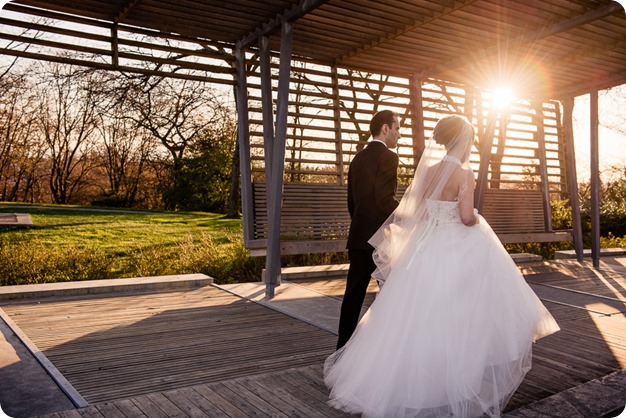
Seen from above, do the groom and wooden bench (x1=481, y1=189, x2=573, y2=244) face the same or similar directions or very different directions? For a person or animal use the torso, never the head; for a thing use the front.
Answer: very different directions

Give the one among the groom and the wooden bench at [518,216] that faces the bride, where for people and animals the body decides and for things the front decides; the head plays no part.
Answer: the wooden bench

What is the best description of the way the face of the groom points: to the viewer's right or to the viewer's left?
to the viewer's right

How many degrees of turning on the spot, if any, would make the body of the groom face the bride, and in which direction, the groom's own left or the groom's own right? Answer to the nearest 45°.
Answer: approximately 90° to the groom's own right

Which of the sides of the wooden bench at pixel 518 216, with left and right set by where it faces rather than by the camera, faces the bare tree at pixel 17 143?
right

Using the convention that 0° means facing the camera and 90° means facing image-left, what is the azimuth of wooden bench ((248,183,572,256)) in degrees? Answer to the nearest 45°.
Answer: approximately 0°

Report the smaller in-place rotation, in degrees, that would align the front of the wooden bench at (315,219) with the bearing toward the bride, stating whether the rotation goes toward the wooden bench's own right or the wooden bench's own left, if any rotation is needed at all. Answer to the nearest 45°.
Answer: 0° — it already faces them

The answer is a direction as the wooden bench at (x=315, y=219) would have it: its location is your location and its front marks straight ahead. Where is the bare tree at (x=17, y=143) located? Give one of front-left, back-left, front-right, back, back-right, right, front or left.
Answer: back-right

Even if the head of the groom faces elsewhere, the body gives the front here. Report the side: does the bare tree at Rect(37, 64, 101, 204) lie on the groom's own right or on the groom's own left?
on the groom's own left

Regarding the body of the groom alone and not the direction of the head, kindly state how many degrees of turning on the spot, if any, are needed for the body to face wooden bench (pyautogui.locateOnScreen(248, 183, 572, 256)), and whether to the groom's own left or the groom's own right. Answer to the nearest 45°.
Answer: approximately 45° to the groom's own left

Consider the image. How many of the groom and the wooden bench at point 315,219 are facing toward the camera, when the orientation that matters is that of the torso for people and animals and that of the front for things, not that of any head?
1
